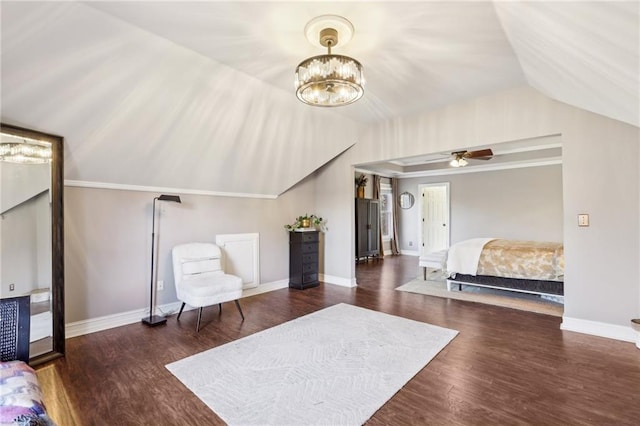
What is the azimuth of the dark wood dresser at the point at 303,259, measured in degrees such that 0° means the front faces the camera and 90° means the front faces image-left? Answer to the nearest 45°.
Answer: approximately 315°

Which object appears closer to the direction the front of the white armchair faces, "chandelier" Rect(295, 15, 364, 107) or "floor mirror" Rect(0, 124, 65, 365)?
the chandelier

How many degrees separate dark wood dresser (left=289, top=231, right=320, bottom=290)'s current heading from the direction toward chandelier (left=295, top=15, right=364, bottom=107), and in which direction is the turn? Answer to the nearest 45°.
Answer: approximately 45° to its right

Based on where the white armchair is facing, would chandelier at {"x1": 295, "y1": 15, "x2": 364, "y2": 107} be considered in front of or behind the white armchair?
in front

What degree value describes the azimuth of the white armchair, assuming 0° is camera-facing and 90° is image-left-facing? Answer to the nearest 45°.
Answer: approximately 315°

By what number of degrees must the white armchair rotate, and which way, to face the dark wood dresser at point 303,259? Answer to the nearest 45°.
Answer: approximately 90° to its left

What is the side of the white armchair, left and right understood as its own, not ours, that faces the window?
left

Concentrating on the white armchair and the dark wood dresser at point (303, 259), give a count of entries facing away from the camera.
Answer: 0

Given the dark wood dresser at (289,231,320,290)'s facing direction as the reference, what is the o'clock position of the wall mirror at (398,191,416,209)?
The wall mirror is roughly at 9 o'clock from the dark wood dresser.

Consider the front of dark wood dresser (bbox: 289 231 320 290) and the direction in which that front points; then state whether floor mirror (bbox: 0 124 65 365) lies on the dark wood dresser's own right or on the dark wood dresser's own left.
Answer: on the dark wood dresser's own right

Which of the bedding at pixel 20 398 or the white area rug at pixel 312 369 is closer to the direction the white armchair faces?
the white area rug
